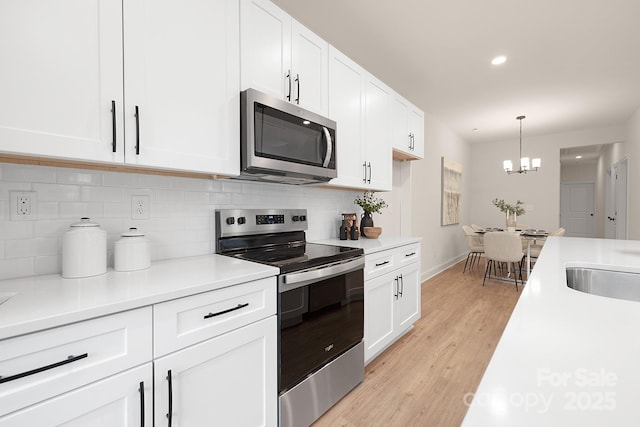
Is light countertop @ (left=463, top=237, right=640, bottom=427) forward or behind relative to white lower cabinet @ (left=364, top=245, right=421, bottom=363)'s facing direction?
forward

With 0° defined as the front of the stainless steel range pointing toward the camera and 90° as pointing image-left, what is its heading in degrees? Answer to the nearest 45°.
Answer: approximately 315°

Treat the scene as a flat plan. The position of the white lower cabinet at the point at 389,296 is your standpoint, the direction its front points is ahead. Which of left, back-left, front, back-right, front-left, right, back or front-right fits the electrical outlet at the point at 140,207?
right

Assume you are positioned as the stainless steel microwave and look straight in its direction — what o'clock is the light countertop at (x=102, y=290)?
The light countertop is roughly at 3 o'clock from the stainless steel microwave.

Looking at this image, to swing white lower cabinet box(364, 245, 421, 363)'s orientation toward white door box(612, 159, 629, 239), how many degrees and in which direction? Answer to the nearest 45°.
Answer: approximately 90° to its left

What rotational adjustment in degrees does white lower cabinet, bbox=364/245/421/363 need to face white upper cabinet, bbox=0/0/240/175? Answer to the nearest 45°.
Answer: approximately 90° to its right

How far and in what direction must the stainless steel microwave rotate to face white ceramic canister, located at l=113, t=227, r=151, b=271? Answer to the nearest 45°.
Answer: approximately 90° to its right
